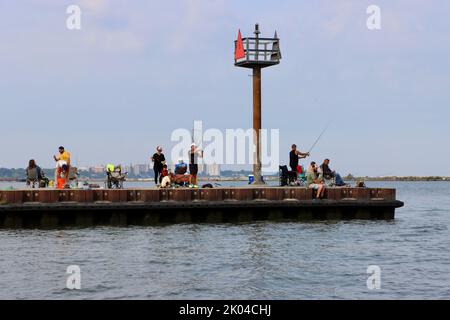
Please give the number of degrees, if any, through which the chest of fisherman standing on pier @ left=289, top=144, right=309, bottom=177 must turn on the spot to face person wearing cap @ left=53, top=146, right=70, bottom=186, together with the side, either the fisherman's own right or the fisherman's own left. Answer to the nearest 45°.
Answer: approximately 135° to the fisherman's own right

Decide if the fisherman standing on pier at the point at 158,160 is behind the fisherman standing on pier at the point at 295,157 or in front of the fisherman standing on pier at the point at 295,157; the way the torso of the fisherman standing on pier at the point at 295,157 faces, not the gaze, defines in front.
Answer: behind

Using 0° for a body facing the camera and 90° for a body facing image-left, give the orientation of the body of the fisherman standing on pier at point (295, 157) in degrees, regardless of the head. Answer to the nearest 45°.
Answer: approximately 270°

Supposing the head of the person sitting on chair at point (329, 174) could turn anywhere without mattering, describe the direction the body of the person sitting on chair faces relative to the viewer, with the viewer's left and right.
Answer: facing to the right of the viewer

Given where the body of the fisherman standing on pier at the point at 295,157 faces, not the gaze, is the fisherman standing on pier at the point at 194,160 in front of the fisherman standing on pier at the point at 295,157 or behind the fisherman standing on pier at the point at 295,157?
behind

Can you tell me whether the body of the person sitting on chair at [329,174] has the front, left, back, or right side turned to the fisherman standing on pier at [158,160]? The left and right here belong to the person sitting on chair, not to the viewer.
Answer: back

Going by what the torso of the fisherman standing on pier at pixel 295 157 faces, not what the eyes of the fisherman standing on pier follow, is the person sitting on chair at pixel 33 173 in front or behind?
behind
